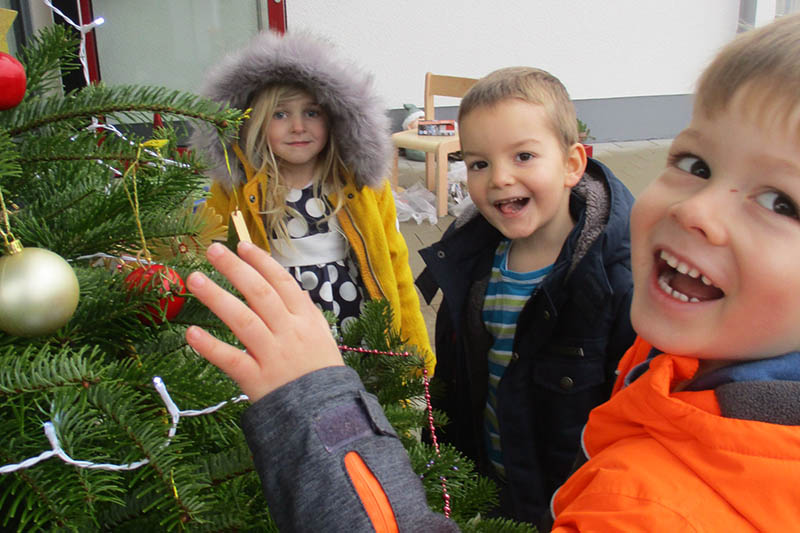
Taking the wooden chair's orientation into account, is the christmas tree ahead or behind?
ahead

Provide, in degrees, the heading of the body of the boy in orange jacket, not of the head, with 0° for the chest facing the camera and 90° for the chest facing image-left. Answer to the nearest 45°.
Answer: approximately 45°

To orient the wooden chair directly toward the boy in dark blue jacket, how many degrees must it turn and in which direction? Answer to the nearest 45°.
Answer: approximately 45° to its left

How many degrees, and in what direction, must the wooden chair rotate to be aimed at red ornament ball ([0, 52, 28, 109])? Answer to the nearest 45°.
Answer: approximately 45° to its left

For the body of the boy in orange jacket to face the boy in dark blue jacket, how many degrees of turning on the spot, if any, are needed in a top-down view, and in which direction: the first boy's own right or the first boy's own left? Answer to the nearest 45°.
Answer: approximately 135° to the first boy's own right

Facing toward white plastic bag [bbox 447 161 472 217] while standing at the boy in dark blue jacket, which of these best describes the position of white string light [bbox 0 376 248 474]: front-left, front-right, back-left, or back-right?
back-left
